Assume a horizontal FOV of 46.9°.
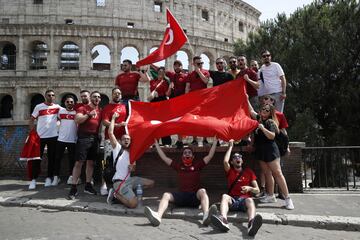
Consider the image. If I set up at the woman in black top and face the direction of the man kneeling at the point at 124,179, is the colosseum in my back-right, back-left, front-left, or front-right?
front-right

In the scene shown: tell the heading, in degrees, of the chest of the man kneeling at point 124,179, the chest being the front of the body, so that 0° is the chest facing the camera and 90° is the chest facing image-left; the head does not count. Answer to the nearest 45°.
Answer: approximately 315°

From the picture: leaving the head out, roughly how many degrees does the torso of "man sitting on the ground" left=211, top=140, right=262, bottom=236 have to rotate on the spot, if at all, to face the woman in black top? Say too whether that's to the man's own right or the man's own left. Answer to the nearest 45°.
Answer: approximately 135° to the man's own left

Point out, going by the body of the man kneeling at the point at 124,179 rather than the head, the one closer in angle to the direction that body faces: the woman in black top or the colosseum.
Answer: the woman in black top

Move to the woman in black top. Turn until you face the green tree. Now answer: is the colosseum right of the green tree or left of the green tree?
left

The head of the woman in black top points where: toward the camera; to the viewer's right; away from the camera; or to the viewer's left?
toward the camera

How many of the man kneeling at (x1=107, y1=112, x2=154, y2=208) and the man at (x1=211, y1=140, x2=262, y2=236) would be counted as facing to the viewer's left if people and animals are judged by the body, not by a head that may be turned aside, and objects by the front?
0

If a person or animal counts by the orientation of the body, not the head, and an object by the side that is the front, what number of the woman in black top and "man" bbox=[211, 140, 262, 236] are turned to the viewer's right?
0

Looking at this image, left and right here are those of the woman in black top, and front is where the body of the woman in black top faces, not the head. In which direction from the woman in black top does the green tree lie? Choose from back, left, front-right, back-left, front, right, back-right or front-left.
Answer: back-right

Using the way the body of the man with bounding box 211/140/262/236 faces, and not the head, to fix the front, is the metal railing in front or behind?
behind

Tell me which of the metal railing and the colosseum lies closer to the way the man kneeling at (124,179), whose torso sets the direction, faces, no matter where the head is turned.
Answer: the metal railing

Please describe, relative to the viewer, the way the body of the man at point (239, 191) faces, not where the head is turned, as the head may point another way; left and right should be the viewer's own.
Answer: facing the viewer

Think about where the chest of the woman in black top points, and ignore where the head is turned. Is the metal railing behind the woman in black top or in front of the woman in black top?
behind
